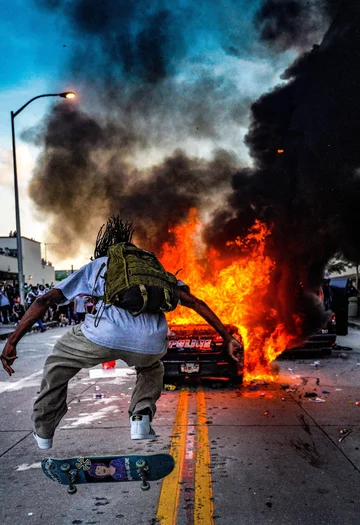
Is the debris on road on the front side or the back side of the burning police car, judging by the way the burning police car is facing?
on the back side

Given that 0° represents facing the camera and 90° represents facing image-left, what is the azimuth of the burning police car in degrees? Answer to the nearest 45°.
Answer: approximately 180°

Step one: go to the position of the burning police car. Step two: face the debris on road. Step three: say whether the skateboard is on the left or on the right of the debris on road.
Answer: right

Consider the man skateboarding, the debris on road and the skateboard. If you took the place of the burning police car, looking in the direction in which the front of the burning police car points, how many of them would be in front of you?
0

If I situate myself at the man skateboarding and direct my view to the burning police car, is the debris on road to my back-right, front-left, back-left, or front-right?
front-right

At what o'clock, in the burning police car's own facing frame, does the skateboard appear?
The skateboard is roughly at 6 o'clock from the burning police car.

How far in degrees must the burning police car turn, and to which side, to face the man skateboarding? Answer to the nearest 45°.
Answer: approximately 180°
